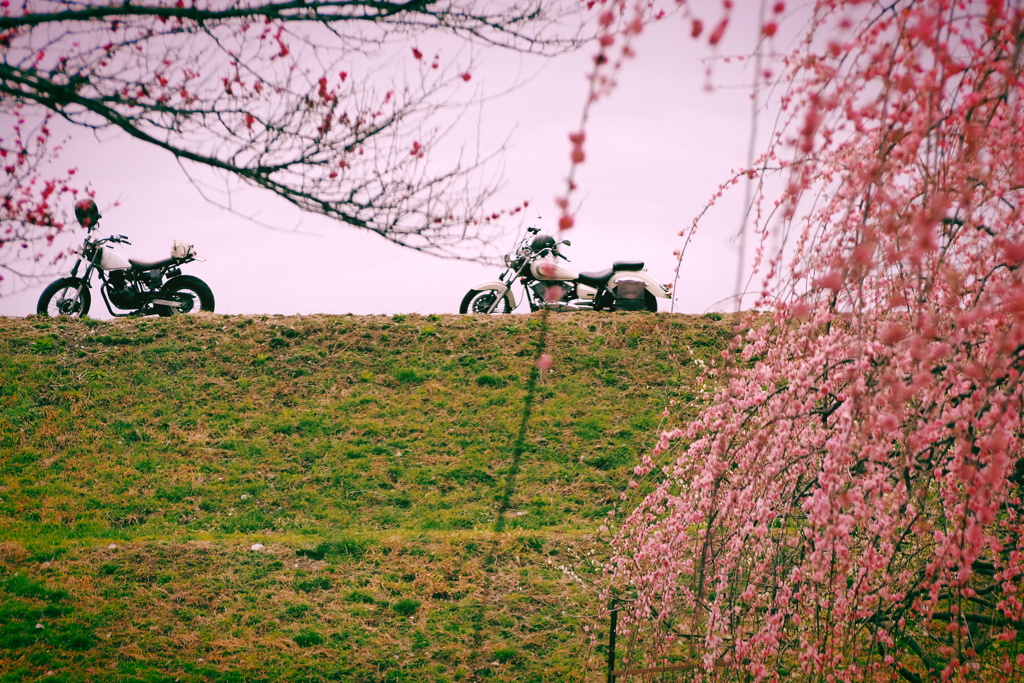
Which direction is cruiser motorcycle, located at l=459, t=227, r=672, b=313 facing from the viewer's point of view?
to the viewer's left

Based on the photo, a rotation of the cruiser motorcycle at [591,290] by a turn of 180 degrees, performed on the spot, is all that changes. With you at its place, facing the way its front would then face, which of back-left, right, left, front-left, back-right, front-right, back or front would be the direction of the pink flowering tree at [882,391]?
right

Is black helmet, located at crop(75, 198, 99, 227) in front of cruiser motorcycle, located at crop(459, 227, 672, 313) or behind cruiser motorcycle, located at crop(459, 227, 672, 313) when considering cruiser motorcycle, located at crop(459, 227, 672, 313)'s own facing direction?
in front

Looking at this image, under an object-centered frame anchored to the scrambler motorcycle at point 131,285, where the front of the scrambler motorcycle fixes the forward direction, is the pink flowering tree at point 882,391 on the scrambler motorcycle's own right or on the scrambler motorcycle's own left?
on the scrambler motorcycle's own left

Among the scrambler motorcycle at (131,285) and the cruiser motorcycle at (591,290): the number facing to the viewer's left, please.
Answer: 2

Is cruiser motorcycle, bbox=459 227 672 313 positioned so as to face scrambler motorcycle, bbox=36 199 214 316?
yes

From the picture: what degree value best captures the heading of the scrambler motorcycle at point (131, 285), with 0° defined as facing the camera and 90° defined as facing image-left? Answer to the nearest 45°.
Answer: approximately 90°
